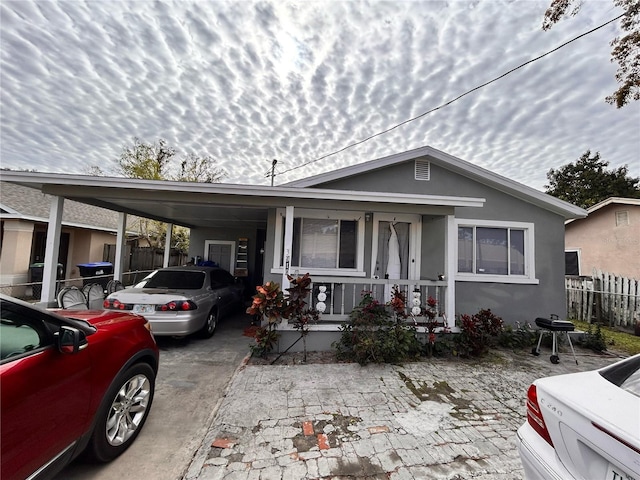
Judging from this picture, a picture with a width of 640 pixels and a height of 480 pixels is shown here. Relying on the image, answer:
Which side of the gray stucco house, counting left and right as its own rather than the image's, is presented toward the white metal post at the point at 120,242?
right

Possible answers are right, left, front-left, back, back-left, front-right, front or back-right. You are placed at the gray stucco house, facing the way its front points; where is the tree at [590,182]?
back-left

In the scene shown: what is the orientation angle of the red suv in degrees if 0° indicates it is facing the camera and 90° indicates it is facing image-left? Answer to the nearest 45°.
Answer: approximately 225°

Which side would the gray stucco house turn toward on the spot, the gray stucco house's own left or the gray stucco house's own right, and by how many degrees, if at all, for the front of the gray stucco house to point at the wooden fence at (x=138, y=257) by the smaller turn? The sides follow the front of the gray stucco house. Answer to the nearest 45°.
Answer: approximately 135° to the gray stucco house's own right

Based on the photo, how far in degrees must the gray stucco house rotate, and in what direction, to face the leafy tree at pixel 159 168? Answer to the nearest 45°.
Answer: approximately 135° to its right

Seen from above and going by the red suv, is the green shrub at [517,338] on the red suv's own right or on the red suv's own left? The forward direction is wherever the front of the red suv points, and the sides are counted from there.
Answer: on the red suv's own right

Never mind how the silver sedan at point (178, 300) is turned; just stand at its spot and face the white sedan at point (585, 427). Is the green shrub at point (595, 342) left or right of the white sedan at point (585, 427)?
left

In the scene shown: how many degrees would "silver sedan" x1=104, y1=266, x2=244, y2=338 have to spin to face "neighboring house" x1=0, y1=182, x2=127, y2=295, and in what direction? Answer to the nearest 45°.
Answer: approximately 90° to its left

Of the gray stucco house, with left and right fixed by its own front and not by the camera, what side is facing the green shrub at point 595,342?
left

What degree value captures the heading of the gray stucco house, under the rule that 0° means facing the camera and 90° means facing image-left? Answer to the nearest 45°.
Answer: approximately 0°

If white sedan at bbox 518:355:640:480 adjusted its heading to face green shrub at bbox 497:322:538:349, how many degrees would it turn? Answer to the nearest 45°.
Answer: approximately 45° to its left

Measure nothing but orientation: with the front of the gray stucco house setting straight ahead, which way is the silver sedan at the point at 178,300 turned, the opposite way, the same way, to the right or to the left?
the opposite way
